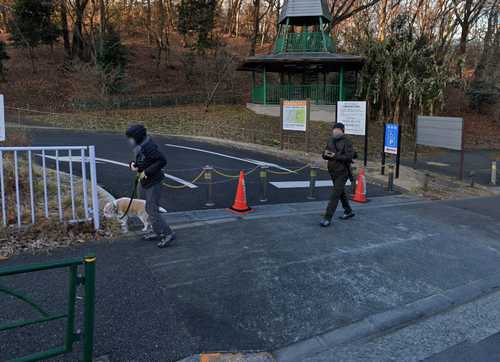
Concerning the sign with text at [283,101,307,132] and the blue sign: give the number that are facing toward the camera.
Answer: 2

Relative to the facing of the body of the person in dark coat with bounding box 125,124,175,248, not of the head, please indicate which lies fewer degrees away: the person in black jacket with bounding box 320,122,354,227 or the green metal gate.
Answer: the green metal gate

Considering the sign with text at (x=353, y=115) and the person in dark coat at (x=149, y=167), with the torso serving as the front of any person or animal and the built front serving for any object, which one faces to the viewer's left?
the person in dark coat

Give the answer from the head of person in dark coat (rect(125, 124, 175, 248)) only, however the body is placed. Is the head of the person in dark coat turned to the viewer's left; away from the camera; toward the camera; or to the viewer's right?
to the viewer's left

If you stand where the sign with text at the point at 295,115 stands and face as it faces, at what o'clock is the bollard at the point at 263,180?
The bollard is roughly at 12 o'clock from the sign with text.

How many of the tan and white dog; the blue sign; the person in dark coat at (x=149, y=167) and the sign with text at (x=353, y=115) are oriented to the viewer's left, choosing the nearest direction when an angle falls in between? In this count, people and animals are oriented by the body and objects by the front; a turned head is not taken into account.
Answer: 2

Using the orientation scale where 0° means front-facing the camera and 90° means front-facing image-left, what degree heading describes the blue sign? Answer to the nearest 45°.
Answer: approximately 0°

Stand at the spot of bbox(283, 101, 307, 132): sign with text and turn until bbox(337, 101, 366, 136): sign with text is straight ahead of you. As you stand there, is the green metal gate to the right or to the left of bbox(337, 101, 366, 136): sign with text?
right

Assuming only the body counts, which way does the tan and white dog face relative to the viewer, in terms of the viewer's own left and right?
facing to the left of the viewer

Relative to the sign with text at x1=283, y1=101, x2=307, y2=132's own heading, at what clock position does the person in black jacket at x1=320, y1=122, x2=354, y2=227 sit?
The person in black jacket is roughly at 12 o'clock from the sign with text.

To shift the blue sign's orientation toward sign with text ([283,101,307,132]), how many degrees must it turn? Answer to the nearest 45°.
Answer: approximately 135° to its right

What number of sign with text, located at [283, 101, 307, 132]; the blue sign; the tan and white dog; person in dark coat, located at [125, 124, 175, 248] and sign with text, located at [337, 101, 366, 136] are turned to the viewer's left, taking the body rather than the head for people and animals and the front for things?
2
